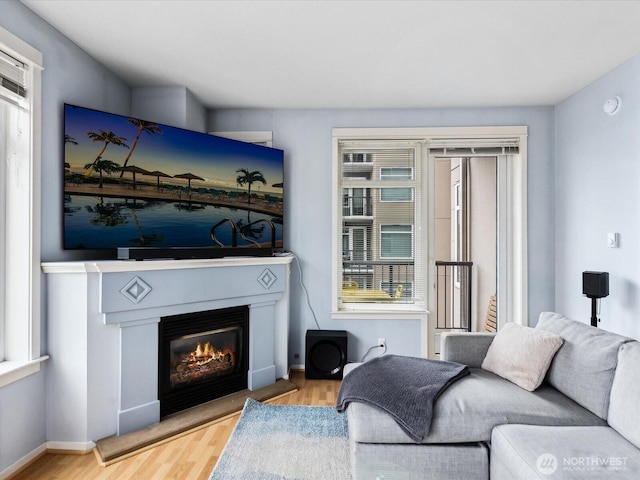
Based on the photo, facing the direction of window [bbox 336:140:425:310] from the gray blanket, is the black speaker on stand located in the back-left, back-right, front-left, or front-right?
front-right

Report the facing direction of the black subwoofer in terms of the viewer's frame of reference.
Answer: facing the viewer

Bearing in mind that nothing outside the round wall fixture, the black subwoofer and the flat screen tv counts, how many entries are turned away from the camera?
0

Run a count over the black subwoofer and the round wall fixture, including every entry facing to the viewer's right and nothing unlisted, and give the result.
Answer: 0

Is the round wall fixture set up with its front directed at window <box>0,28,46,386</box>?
yes

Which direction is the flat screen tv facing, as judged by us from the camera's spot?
facing the viewer and to the right of the viewer

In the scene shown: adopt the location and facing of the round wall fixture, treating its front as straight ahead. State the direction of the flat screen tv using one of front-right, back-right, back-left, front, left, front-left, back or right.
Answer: front

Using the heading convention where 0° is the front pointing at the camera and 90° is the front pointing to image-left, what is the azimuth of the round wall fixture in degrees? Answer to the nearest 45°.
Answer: approximately 45°

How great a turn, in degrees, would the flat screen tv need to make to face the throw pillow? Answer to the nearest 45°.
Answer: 0° — it already faces it

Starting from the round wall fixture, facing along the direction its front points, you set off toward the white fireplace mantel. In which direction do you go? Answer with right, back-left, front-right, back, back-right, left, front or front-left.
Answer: front

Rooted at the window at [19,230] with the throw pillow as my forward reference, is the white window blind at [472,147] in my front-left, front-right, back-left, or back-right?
front-left
